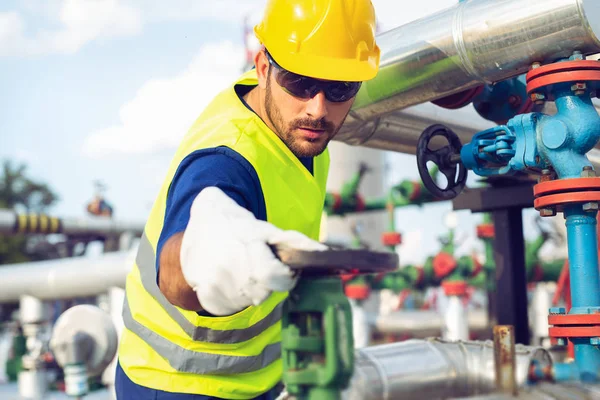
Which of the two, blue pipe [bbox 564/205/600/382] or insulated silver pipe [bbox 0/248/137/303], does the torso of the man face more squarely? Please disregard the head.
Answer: the blue pipe

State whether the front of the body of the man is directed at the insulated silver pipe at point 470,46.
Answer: no

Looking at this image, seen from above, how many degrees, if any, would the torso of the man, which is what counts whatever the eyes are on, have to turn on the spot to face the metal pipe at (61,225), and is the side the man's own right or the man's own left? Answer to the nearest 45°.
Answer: approximately 135° to the man's own left

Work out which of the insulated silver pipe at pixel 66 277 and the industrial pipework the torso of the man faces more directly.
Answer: the industrial pipework

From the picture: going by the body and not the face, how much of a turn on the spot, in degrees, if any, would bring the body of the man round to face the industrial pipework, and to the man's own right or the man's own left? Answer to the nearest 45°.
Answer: approximately 45° to the man's own left

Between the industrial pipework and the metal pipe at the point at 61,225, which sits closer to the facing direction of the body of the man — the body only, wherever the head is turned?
the industrial pipework

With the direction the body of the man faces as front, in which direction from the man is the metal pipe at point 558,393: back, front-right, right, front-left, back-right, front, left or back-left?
front

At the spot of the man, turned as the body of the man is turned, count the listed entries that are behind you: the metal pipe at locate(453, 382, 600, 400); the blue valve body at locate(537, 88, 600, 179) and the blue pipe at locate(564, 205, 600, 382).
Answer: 0

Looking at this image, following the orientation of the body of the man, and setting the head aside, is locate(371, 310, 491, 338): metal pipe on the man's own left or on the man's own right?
on the man's own left

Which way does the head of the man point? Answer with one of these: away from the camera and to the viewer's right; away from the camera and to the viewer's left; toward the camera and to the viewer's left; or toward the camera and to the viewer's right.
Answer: toward the camera and to the viewer's right

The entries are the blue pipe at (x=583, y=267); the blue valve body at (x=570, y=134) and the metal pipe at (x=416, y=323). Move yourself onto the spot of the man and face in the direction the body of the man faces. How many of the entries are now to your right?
0

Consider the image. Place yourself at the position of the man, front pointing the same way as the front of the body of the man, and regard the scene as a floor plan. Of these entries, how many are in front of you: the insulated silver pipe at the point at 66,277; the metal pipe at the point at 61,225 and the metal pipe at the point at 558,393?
1

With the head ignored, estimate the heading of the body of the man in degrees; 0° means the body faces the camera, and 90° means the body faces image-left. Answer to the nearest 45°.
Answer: approximately 315°

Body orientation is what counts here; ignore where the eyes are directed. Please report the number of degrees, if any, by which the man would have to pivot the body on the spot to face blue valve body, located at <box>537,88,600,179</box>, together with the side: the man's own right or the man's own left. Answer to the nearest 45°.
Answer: approximately 45° to the man's own left
